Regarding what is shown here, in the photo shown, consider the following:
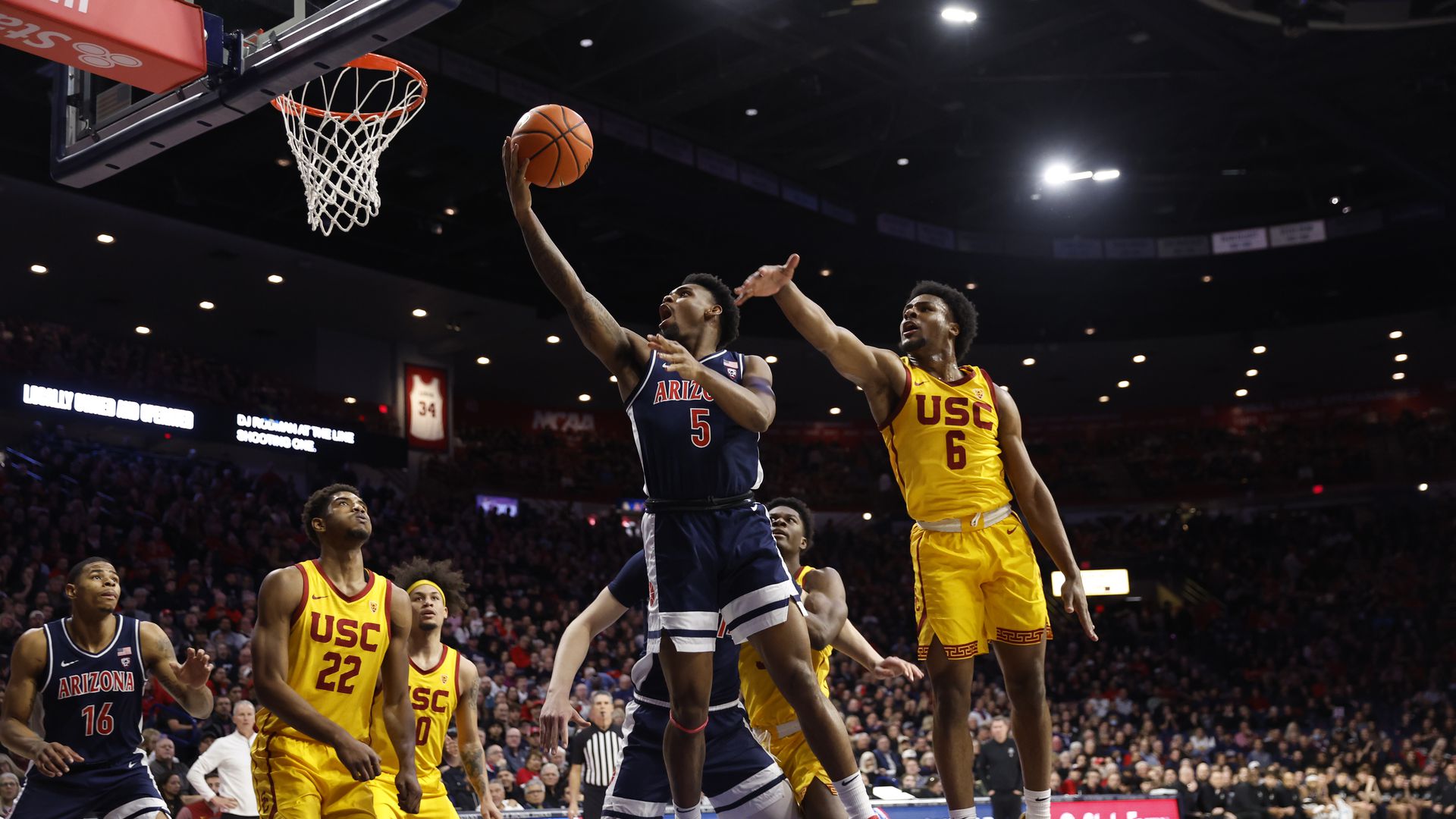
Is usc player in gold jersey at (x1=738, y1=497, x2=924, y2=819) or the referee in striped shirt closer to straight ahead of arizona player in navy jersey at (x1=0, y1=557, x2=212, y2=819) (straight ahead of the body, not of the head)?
the usc player in gold jersey

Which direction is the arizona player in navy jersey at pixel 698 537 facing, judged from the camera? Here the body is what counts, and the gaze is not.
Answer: toward the camera

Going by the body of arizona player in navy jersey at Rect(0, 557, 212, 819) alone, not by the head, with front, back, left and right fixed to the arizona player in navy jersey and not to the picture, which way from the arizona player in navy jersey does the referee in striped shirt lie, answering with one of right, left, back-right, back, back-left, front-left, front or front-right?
back-left

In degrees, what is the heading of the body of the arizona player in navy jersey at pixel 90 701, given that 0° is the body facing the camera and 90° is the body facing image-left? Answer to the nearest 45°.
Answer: approximately 0°

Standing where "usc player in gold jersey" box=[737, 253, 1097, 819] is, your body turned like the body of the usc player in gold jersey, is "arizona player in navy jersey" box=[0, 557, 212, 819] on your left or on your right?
on your right

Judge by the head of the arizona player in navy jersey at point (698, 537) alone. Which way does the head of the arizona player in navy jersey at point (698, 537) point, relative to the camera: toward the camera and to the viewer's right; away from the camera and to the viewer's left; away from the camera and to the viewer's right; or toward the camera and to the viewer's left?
toward the camera and to the viewer's left

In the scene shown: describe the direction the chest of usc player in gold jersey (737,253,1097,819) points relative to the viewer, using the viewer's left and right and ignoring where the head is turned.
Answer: facing the viewer

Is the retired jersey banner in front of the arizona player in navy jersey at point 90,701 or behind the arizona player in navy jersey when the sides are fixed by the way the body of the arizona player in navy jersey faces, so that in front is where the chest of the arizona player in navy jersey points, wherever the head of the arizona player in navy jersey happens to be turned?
behind

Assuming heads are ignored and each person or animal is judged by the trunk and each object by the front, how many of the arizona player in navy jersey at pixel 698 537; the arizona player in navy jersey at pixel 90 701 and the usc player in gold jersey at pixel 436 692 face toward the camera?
3

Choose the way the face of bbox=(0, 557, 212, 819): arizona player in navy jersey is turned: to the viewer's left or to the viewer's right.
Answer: to the viewer's right

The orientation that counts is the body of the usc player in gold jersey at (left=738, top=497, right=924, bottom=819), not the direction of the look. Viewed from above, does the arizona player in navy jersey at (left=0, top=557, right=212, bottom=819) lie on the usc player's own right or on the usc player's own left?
on the usc player's own right
